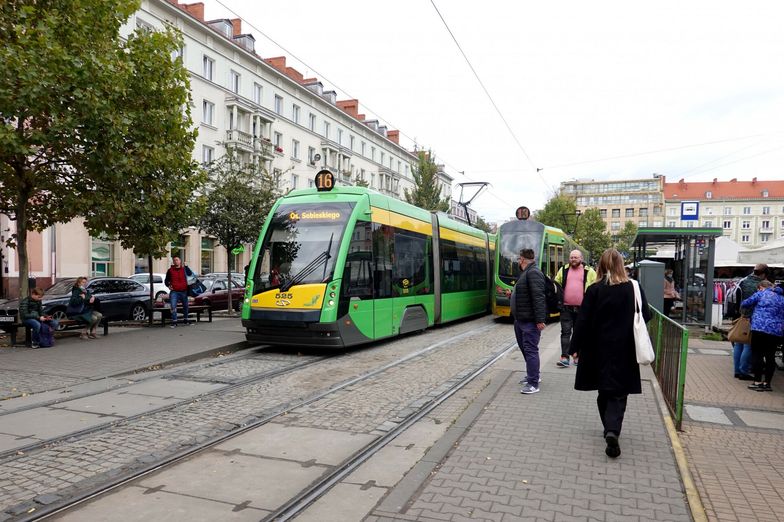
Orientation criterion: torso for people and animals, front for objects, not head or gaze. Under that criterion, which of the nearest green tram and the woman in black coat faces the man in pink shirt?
the woman in black coat

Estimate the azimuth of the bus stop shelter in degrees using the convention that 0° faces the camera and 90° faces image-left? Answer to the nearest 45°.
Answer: approximately 90°

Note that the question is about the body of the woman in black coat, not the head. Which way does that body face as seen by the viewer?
away from the camera

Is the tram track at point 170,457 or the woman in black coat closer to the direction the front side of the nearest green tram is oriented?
the tram track

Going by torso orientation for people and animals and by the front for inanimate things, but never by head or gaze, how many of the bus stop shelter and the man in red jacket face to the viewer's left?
1

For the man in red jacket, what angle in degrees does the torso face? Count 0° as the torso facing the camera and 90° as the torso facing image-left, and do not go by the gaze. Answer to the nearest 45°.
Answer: approximately 0°

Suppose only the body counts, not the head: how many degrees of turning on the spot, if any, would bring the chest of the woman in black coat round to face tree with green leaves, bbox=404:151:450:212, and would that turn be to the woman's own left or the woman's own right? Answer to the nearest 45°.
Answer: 0° — they already face it

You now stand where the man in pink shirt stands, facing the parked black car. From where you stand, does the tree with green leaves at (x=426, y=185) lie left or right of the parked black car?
right

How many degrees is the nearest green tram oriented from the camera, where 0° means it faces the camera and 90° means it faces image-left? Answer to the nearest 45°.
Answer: approximately 45°

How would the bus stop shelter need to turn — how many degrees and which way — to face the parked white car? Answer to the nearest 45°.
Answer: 0° — it already faces it
